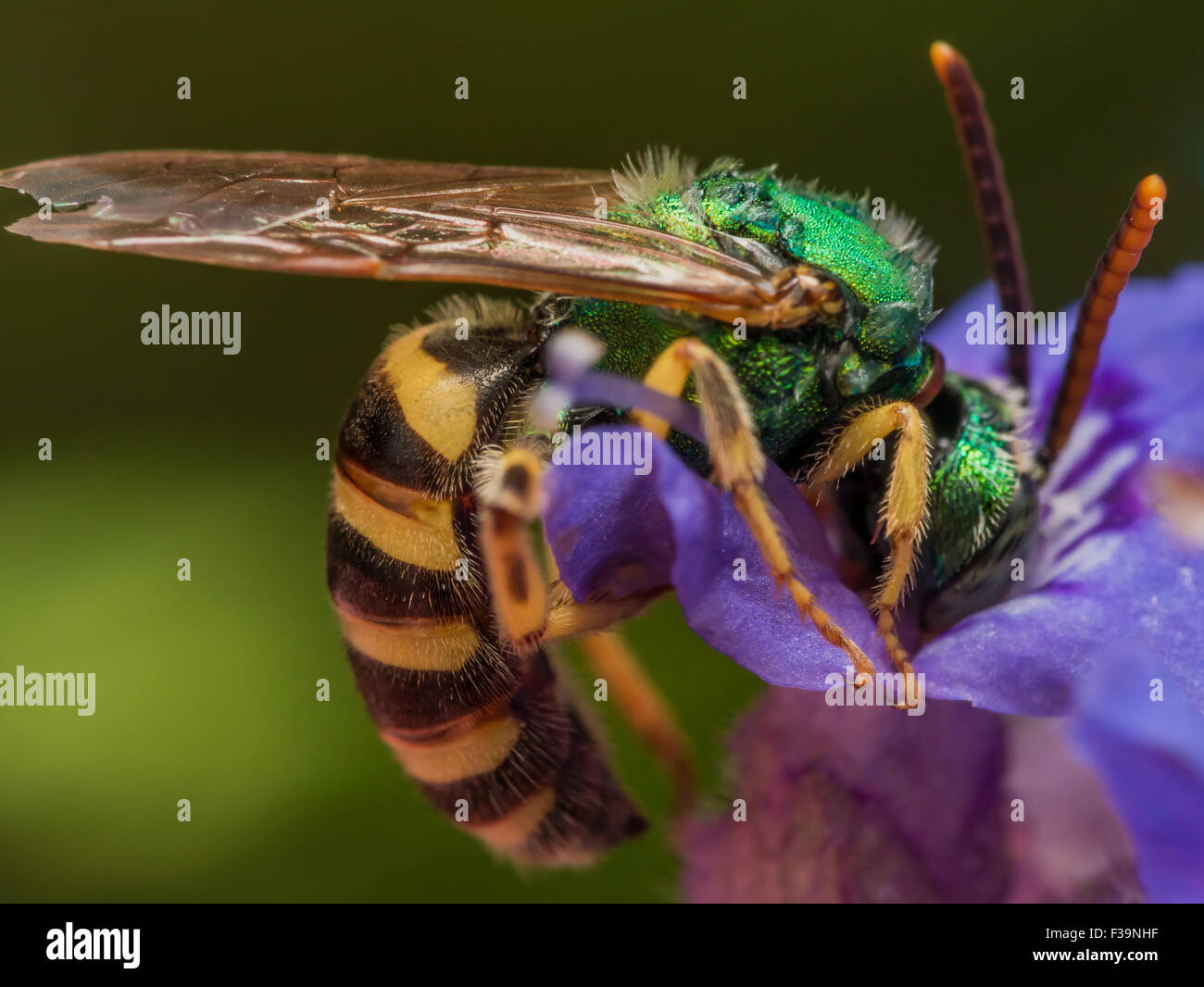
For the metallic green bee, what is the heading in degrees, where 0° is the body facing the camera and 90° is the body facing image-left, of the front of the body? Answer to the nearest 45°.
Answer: approximately 270°
